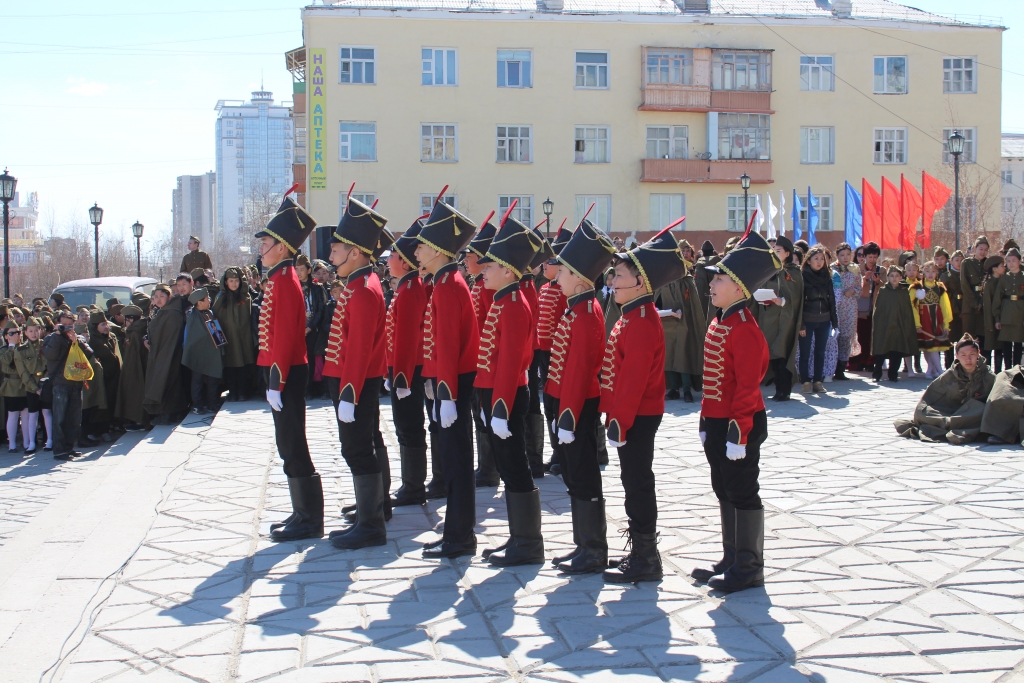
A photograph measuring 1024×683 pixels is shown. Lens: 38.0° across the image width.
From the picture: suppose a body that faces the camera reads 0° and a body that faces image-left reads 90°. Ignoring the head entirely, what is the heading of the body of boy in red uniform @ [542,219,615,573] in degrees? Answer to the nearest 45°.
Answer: approximately 90°

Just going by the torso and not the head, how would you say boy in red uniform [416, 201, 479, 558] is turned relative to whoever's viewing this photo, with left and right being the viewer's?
facing to the left of the viewer

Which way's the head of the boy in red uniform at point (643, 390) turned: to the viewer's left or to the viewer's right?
to the viewer's left

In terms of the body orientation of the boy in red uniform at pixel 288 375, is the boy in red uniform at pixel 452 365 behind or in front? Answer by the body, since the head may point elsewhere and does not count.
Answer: behind

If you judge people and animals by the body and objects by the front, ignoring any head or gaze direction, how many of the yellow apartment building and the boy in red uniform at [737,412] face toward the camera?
1

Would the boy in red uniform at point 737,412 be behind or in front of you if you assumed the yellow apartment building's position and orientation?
in front

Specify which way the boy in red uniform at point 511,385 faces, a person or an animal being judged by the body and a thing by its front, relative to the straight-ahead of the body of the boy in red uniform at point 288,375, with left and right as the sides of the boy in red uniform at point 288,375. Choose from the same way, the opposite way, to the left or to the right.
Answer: the same way

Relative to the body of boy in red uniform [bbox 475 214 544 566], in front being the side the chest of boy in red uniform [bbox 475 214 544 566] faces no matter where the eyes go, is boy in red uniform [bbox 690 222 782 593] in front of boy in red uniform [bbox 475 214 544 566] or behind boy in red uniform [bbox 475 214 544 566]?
behind

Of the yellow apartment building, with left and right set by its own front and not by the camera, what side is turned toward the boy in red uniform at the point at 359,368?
front

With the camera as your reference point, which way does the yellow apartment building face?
facing the viewer

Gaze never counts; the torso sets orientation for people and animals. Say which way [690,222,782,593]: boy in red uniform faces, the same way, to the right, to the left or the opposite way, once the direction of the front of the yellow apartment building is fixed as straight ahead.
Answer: to the right

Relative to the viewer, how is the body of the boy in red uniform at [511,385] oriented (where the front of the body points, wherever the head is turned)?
to the viewer's left

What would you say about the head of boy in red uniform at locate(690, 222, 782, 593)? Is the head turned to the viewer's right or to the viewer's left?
to the viewer's left

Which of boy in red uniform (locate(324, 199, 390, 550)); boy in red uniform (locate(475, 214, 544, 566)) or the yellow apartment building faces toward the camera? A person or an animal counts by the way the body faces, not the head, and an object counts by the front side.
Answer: the yellow apartment building

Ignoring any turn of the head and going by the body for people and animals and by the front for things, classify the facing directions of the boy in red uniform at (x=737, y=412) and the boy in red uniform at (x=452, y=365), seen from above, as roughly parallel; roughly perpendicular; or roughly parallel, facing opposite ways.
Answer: roughly parallel

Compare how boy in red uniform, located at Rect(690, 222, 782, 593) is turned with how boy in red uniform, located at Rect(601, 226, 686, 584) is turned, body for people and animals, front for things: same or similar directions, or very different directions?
same or similar directions
